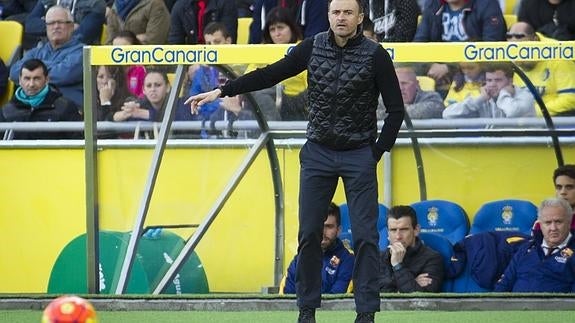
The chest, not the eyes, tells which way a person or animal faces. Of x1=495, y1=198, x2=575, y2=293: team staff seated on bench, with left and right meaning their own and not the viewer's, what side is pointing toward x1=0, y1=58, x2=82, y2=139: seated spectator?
right

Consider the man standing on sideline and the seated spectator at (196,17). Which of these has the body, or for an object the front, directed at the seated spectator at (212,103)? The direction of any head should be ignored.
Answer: the seated spectator at (196,17)

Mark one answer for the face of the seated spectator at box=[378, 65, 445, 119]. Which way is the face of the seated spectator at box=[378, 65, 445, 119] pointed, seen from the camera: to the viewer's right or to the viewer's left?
to the viewer's left

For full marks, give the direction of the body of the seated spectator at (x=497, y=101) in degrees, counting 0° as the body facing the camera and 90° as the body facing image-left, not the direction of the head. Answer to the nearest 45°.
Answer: approximately 45°

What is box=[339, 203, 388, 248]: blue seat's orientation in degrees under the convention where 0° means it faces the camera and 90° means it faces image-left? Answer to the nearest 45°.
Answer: approximately 0°
